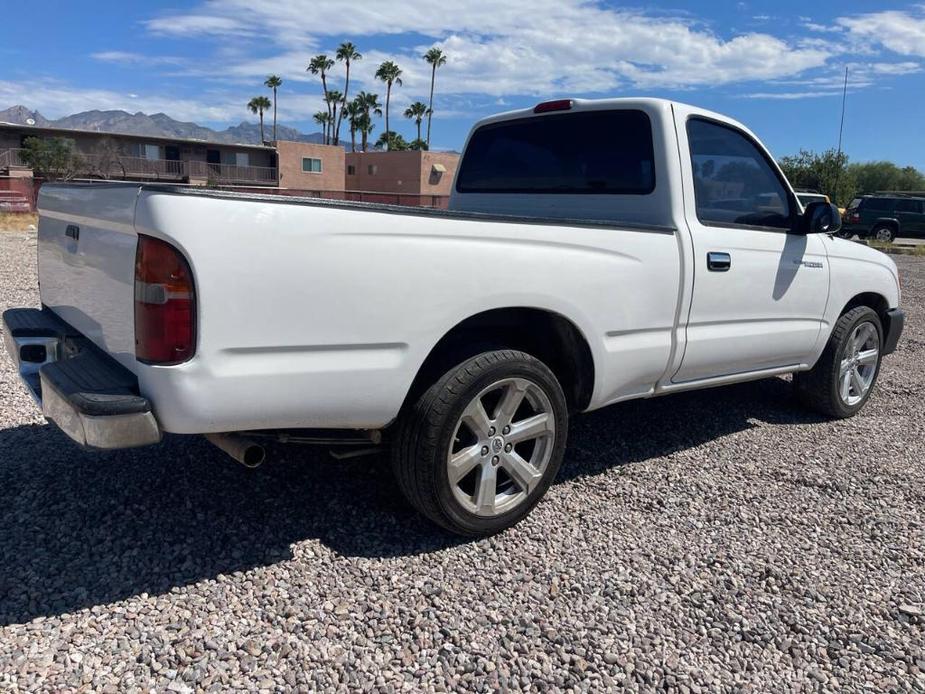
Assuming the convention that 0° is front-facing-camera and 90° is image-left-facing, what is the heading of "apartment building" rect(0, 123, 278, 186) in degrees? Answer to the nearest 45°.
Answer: approximately 315°

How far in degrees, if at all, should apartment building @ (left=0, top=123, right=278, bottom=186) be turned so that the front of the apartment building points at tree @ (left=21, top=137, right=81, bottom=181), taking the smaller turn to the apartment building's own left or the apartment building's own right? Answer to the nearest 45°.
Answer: approximately 90° to the apartment building's own right

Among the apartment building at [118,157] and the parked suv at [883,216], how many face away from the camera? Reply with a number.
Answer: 0

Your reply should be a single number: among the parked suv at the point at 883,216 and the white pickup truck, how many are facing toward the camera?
0

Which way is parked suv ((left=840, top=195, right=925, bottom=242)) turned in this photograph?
to the viewer's right

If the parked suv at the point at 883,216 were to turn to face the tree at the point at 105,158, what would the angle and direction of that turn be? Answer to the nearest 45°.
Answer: approximately 180°

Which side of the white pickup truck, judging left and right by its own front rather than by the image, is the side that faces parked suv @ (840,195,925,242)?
front

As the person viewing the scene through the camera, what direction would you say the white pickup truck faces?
facing away from the viewer and to the right of the viewer

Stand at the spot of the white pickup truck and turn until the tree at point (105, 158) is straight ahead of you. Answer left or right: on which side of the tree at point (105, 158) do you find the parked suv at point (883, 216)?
right

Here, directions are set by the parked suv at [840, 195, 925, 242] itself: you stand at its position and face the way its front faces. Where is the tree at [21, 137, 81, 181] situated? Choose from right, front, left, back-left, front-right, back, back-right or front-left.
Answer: back
